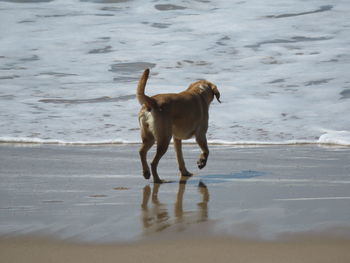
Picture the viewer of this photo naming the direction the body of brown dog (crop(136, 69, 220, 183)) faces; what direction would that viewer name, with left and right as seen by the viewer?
facing away from the viewer and to the right of the viewer
